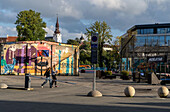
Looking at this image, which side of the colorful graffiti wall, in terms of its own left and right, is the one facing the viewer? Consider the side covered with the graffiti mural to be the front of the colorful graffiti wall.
front
